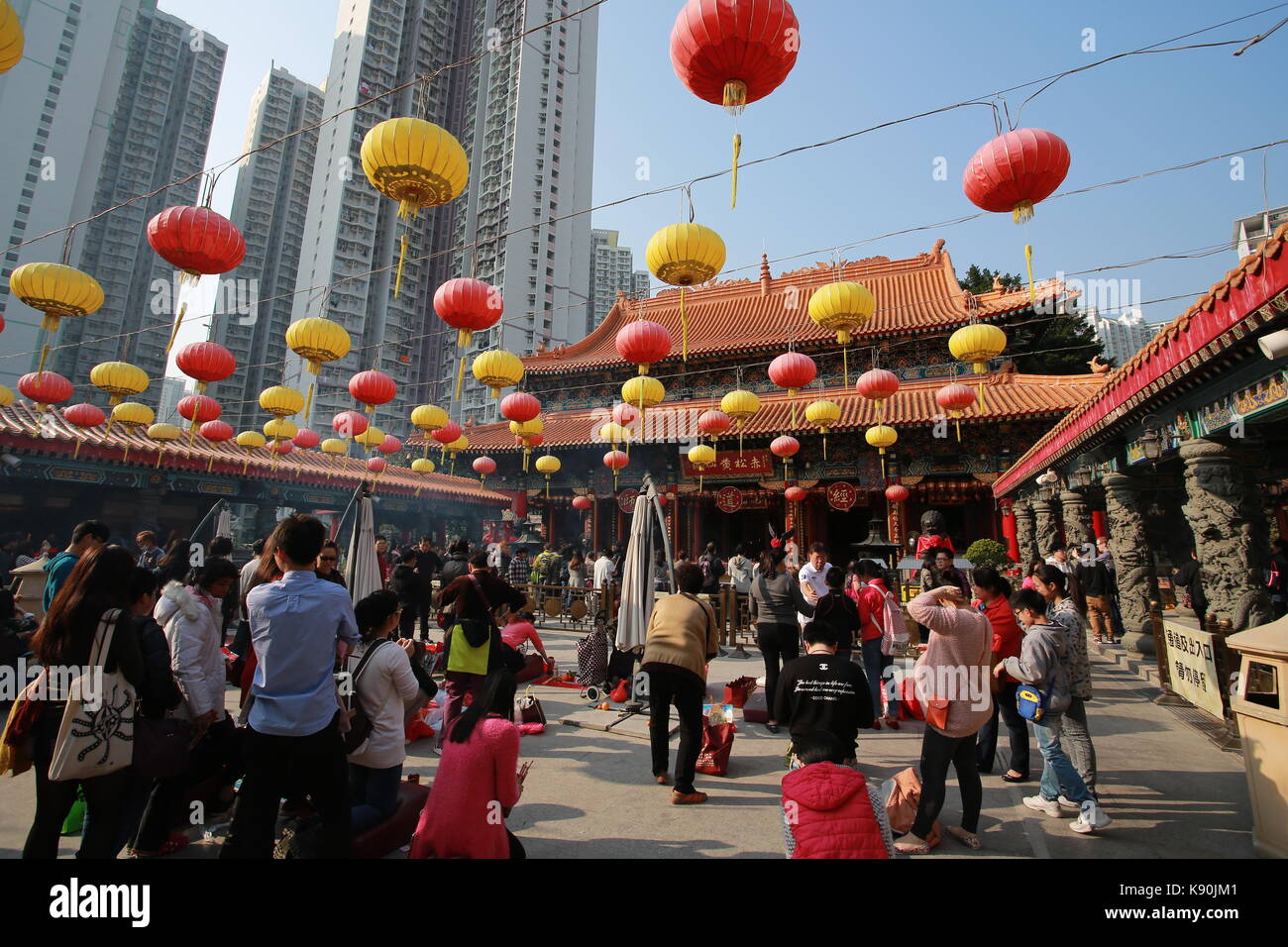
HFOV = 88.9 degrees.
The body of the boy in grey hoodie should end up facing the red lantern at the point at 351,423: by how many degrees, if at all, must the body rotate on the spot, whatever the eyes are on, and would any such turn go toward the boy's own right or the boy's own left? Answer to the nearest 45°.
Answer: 0° — they already face it

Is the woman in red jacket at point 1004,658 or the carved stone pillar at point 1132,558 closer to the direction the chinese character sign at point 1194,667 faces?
the woman in red jacket

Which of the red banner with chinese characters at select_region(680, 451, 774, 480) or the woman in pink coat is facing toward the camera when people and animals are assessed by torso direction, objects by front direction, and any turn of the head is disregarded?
the red banner with chinese characters

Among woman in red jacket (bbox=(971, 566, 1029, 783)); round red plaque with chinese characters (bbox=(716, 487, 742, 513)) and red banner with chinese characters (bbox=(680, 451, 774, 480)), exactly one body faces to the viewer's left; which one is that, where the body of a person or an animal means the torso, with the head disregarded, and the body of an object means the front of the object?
the woman in red jacket

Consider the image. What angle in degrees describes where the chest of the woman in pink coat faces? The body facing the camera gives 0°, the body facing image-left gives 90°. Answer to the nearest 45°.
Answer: approximately 225°

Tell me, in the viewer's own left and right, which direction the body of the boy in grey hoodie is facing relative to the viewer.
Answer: facing to the left of the viewer

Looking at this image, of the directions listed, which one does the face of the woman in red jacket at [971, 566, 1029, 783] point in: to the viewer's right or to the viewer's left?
to the viewer's left

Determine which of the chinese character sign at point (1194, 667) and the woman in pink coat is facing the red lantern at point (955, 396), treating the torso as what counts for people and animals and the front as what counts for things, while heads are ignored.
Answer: the woman in pink coat

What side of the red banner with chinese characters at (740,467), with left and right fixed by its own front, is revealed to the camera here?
front

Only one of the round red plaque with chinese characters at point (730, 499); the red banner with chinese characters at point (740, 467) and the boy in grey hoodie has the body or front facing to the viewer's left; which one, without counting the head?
the boy in grey hoodie

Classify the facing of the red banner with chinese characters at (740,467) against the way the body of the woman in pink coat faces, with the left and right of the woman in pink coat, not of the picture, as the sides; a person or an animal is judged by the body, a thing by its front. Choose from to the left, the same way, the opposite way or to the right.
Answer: the opposite way

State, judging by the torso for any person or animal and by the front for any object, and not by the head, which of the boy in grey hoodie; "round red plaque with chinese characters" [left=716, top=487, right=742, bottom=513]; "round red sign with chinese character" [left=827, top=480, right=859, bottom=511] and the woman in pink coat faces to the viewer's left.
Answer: the boy in grey hoodie

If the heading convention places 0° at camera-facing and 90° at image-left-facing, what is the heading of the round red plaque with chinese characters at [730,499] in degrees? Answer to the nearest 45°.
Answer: approximately 0°

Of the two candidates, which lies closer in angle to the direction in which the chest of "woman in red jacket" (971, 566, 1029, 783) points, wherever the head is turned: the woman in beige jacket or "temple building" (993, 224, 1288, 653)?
the woman in beige jacket
